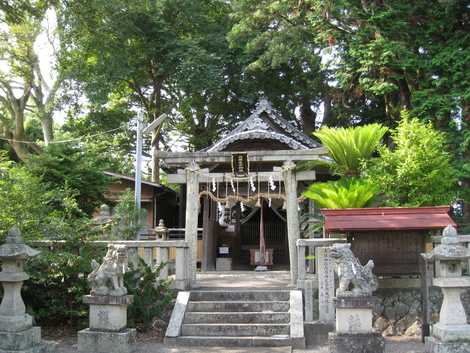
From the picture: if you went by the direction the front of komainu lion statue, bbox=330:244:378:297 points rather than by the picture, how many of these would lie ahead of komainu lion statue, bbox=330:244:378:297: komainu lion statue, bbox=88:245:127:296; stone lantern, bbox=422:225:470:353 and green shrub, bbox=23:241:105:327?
2

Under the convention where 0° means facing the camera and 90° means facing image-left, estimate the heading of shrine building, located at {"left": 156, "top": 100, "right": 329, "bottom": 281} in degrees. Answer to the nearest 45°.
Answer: approximately 0°

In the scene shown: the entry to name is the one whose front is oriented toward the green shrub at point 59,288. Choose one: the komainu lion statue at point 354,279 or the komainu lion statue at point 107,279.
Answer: the komainu lion statue at point 354,279

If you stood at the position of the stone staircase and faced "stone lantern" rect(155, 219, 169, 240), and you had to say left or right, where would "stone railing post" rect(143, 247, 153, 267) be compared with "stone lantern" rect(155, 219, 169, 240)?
left

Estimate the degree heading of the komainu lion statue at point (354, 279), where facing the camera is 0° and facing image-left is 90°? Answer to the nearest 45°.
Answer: approximately 90°

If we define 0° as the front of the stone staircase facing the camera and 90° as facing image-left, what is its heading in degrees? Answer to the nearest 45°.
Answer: approximately 0°

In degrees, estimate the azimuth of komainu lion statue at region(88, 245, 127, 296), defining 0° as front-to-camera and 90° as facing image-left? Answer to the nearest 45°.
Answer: approximately 270°
